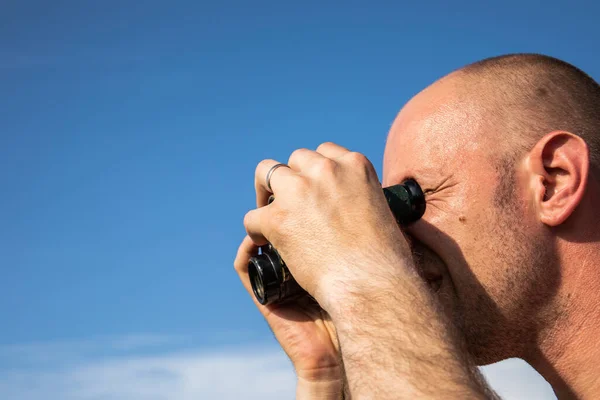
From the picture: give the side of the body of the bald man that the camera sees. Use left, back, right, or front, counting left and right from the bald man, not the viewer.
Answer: left

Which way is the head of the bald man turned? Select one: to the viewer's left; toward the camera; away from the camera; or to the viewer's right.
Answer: to the viewer's left
